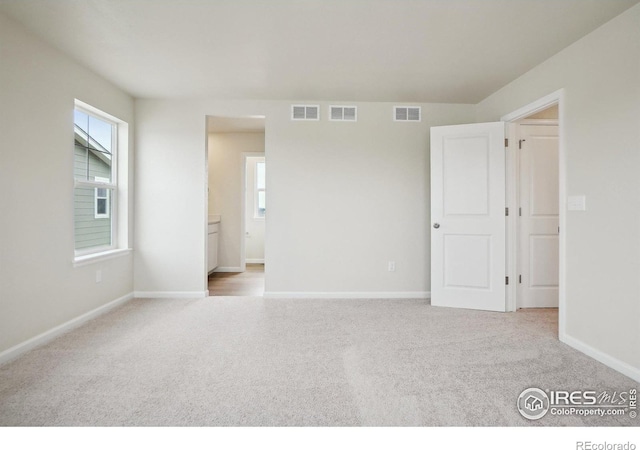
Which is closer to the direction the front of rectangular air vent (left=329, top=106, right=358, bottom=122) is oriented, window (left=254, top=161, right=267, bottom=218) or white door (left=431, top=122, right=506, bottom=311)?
the white door

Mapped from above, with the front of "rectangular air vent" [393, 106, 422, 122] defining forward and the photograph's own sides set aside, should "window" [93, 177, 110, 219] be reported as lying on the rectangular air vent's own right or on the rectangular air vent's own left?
on the rectangular air vent's own right

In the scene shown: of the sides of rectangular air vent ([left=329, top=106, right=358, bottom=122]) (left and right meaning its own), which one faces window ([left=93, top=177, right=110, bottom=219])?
right

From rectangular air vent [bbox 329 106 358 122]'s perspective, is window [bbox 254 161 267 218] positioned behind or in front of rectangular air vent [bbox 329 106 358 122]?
behind

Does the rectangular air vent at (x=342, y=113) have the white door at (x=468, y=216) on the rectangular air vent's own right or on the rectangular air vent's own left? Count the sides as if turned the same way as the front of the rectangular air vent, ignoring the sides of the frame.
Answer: on the rectangular air vent's own left

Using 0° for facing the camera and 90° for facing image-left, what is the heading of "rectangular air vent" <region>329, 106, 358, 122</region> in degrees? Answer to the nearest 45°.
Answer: approximately 0°

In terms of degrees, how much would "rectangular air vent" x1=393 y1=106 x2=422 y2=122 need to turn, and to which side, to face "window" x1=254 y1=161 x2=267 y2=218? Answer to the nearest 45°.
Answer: approximately 135° to its right

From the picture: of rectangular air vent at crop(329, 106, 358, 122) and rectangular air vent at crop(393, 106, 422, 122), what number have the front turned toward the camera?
2
